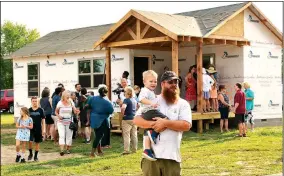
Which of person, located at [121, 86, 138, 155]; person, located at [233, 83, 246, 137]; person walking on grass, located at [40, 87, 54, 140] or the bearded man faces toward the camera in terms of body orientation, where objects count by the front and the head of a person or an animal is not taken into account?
the bearded man

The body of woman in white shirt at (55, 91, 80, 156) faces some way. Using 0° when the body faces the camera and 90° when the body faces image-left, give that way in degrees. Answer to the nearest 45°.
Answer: approximately 0°

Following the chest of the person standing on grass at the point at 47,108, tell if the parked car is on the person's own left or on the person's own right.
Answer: on the person's own left

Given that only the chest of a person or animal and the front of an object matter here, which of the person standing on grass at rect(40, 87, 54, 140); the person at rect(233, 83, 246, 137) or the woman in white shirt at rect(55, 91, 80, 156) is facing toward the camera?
the woman in white shirt

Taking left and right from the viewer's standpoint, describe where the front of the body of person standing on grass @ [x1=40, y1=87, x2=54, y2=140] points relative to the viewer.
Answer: facing away from the viewer and to the right of the viewer

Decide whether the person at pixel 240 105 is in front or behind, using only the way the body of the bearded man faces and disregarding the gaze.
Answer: behind

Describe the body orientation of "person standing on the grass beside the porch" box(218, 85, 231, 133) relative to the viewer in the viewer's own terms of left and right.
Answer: facing the viewer and to the right of the viewer
